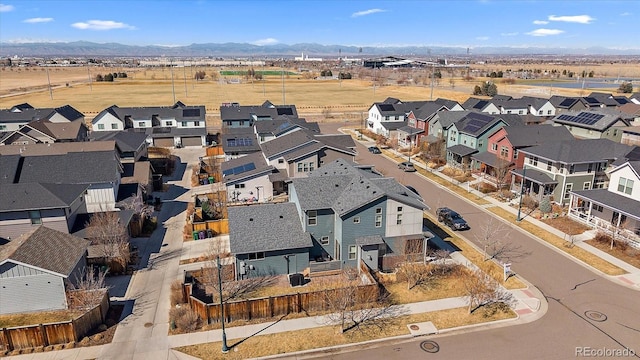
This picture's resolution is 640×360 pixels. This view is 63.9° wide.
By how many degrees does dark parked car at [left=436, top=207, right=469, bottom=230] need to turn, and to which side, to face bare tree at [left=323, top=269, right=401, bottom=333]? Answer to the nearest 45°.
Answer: approximately 45° to its right

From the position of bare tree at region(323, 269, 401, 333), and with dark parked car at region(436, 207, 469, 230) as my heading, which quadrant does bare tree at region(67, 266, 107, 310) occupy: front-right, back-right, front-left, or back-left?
back-left

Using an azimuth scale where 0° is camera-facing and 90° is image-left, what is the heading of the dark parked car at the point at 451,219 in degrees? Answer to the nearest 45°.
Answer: approximately 315°

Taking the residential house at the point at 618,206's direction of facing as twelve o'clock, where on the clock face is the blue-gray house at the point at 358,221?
The blue-gray house is roughly at 12 o'clock from the residential house.

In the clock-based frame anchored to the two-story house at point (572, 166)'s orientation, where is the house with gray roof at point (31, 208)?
The house with gray roof is roughly at 12 o'clock from the two-story house.

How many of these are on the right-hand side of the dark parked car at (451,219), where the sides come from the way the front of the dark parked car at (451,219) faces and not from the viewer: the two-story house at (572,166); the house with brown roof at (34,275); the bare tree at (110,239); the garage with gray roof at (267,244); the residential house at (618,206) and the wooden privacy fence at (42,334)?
4

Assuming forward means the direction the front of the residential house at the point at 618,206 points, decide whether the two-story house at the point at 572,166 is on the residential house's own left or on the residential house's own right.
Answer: on the residential house's own right

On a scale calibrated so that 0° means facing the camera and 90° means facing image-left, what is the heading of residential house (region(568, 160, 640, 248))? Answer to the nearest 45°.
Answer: approximately 45°

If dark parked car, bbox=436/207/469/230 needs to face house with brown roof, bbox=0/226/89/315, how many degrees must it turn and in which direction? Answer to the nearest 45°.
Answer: approximately 90° to its right

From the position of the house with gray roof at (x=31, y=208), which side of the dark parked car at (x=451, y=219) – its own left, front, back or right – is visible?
right

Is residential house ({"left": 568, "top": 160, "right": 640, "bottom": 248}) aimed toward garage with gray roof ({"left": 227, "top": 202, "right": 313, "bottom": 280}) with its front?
yes

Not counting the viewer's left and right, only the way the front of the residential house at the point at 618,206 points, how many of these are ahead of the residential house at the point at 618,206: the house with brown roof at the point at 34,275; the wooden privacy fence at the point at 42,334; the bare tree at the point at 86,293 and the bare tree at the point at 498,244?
4

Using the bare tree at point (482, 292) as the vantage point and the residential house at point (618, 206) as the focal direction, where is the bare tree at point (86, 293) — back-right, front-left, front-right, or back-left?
back-left

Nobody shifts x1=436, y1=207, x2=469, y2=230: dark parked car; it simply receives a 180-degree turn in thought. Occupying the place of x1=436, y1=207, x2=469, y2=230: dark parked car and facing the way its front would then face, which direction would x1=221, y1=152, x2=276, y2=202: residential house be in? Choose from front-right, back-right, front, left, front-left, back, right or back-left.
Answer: front-left
